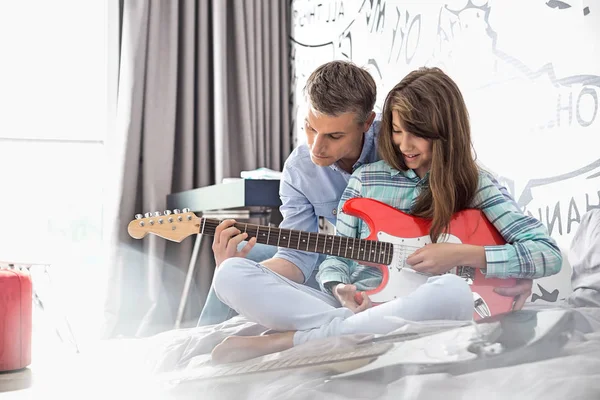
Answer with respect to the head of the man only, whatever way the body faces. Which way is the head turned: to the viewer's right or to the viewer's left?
to the viewer's left

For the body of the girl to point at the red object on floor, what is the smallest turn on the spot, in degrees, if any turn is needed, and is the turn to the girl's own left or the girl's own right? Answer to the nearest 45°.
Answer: approximately 45° to the girl's own right

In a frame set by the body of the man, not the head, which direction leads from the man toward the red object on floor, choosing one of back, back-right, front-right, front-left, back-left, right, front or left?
front-right

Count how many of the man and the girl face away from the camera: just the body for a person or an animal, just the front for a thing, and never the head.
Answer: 0

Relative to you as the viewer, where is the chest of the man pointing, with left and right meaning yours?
facing the viewer and to the left of the viewer
